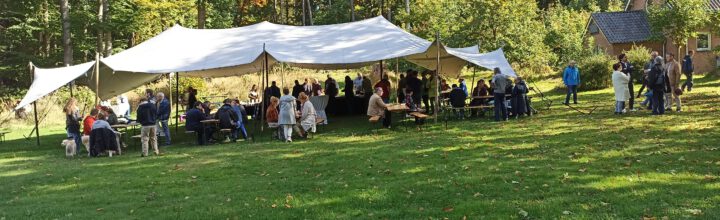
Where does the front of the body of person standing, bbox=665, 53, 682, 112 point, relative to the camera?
to the viewer's left

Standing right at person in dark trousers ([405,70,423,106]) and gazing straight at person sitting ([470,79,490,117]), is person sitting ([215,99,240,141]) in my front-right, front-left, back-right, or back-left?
back-right

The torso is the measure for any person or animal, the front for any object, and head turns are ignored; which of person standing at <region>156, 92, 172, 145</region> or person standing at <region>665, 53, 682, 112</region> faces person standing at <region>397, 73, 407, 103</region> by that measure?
person standing at <region>665, 53, 682, 112</region>

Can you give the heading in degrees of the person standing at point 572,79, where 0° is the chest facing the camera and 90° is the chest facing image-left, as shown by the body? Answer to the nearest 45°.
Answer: approximately 0°
